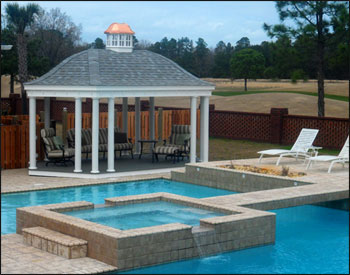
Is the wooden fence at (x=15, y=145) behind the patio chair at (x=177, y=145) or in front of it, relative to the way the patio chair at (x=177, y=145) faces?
in front

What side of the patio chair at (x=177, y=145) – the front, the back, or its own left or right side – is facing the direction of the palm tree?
right

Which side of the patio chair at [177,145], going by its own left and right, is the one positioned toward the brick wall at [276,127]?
back

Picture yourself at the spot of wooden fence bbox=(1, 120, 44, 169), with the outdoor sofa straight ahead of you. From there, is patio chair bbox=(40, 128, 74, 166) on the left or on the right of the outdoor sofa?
right

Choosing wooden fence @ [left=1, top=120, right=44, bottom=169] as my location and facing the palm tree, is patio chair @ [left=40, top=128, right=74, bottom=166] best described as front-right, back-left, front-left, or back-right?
back-right

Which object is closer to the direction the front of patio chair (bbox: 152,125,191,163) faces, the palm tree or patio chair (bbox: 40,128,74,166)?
the patio chair

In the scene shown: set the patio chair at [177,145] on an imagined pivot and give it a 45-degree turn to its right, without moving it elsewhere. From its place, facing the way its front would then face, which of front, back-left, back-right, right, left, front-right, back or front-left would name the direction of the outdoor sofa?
front

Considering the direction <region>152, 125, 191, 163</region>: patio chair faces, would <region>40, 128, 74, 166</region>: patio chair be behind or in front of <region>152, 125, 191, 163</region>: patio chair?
in front

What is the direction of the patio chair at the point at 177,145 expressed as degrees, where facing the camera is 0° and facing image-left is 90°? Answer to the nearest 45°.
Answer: approximately 45°
